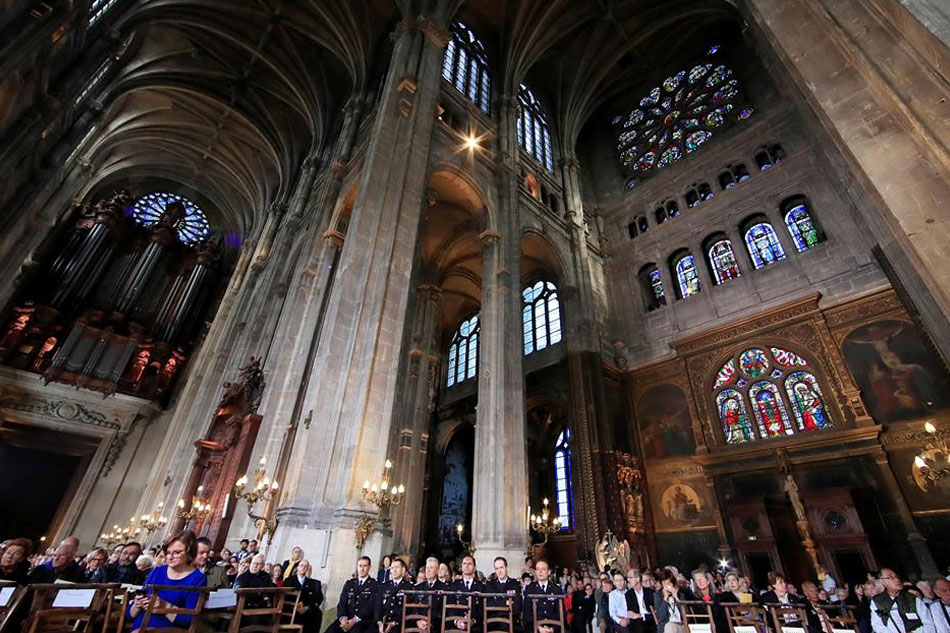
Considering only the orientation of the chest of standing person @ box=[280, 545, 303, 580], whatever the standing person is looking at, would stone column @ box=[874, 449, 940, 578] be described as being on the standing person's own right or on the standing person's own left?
on the standing person's own left

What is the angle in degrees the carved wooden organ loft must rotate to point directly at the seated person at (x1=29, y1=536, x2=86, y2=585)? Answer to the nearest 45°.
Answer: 0° — it already faces them

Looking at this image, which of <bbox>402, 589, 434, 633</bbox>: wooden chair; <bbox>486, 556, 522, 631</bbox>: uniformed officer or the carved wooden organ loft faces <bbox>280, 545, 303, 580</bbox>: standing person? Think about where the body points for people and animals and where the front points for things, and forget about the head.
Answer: the carved wooden organ loft

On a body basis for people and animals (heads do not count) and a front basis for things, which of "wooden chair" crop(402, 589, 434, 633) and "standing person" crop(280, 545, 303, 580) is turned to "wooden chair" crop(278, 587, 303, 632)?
the standing person

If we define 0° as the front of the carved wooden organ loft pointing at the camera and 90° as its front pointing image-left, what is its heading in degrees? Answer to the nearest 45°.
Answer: approximately 0°
